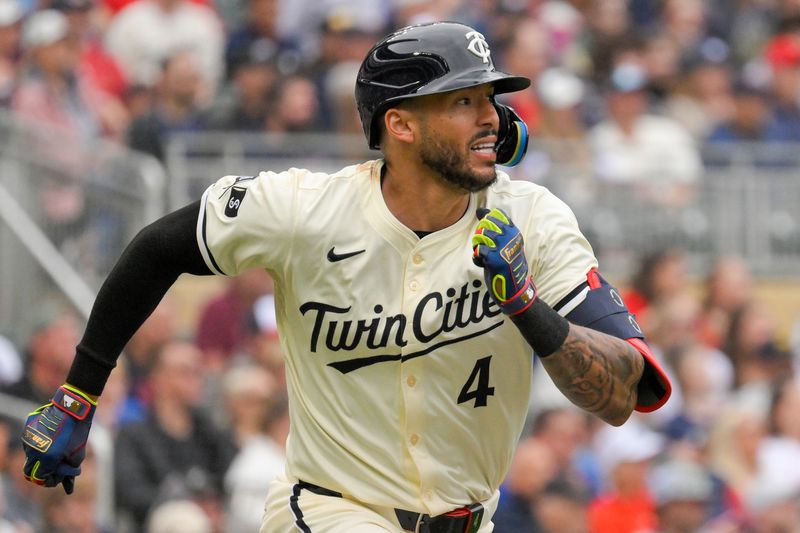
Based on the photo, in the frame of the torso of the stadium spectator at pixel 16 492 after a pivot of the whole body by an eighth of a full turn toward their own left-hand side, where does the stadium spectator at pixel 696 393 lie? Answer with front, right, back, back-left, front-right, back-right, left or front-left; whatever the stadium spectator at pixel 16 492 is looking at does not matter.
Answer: front-left

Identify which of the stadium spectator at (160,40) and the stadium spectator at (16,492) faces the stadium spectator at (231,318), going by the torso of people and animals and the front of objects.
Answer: the stadium spectator at (160,40)

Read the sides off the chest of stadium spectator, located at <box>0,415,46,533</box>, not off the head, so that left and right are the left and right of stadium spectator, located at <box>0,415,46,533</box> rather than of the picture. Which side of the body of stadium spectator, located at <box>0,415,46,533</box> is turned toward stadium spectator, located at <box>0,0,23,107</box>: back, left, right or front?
back

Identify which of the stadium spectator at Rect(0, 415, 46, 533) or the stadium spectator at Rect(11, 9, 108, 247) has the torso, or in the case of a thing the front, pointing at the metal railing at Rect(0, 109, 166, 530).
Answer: the stadium spectator at Rect(11, 9, 108, 247)

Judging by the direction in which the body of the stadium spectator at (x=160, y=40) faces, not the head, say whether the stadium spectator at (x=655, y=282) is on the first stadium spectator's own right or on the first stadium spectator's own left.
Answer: on the first stadium spectator's own left

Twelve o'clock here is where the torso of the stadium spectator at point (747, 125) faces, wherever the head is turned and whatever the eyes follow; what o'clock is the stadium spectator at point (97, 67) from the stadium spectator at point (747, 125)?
the stadium spectator at point (97, 67) is roughly at 2 o'clock from the stadium spectator at point (747, 125).

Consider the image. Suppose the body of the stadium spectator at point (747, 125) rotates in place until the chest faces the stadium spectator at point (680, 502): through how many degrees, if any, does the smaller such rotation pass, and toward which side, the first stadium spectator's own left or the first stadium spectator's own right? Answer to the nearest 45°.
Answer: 0° — they already face them

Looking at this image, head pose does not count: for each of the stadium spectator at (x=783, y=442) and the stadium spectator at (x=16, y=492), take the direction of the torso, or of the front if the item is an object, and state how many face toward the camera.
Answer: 2

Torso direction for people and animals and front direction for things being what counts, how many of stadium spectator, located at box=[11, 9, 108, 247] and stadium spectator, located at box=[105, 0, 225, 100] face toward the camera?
2
